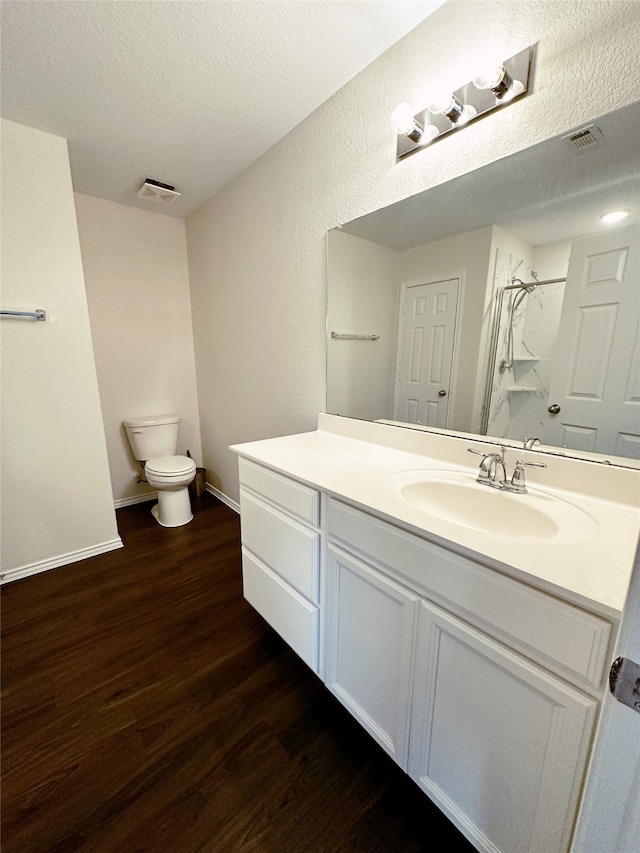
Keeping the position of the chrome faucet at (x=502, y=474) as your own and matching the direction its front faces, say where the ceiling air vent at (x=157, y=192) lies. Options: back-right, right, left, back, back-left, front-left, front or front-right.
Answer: front-right

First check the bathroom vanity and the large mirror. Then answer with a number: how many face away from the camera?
0

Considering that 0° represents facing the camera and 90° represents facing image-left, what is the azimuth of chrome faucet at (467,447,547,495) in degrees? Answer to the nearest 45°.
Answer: approximately 45°

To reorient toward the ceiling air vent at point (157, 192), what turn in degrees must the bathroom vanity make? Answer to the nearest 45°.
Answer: approximately 90° to its right

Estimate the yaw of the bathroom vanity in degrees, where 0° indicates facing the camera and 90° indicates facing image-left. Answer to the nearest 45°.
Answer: approximately 45°

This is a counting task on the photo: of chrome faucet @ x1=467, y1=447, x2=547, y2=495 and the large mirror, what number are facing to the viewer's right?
0
